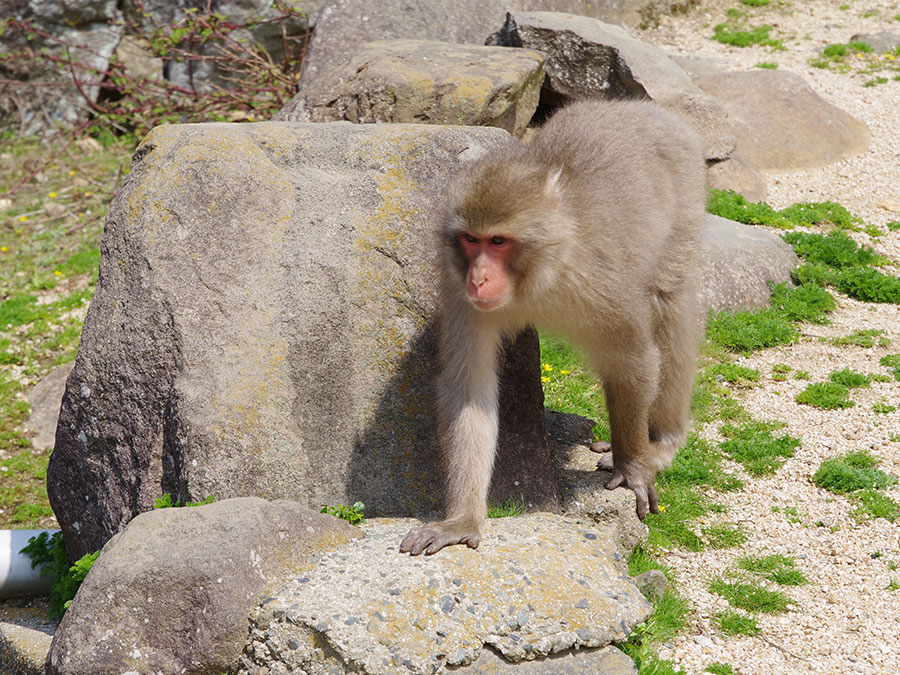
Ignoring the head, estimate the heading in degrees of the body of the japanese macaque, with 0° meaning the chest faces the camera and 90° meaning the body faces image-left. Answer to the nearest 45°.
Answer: approximately 45°

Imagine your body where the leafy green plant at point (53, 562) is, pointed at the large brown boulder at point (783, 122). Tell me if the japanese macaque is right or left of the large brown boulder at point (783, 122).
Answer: right

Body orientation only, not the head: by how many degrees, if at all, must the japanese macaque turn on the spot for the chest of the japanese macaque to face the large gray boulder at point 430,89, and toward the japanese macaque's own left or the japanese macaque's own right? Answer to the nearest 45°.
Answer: approximately 135° to the japanese macaque's own right

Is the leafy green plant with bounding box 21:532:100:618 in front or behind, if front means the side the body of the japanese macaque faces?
in front

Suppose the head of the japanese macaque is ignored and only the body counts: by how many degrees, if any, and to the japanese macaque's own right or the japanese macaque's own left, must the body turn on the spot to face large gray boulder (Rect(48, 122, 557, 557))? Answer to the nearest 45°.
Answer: approximately 45° to the japanese macaque's own right

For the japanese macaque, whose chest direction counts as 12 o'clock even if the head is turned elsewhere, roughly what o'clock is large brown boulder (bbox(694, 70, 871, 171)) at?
The large brown boulder is roughly at 5 o'clock from the japanese macaque.

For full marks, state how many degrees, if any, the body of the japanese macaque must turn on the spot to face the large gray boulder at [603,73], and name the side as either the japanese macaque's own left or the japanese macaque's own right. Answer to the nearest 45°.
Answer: approximately 135° to the japanese macaque's own right

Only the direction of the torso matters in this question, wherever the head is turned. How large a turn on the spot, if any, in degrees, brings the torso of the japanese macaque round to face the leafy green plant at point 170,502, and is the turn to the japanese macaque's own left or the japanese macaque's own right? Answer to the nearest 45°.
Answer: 0° — it already faces it

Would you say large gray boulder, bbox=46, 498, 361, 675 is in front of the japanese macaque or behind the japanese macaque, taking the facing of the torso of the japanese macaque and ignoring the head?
in front
